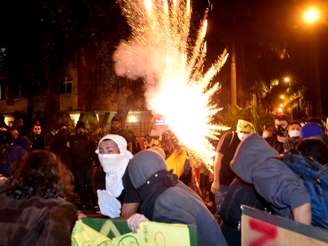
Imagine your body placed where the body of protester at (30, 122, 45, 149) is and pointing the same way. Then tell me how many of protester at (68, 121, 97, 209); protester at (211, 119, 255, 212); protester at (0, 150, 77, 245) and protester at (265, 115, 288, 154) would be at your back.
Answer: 0

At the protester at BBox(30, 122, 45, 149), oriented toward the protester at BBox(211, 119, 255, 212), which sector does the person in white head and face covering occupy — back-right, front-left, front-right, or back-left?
front-right

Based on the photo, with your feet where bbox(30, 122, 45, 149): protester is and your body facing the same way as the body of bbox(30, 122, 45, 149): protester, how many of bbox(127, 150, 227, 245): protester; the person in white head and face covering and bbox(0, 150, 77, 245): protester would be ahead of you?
3

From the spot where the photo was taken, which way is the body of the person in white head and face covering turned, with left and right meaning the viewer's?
facing the viewer and to the left of the viewer

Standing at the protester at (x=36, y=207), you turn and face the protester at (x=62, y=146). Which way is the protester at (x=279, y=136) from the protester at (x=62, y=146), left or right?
right

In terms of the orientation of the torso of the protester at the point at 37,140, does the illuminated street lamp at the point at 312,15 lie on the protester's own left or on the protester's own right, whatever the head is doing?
on the protester's own left

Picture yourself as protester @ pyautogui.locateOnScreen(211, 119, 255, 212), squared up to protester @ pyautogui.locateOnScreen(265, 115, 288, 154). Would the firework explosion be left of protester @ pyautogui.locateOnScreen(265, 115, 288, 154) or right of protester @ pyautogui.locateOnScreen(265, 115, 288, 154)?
left

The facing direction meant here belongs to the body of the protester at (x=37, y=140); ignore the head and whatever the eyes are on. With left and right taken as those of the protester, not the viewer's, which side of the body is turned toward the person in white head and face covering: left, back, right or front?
front

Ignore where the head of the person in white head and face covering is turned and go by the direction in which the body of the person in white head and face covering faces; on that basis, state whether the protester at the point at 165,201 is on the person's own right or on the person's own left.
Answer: on the person's own left

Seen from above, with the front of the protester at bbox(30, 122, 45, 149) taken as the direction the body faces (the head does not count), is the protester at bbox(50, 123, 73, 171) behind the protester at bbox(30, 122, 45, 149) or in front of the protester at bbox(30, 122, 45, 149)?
in front

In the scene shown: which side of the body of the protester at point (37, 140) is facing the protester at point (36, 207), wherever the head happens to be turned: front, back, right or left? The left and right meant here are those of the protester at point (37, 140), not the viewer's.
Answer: front

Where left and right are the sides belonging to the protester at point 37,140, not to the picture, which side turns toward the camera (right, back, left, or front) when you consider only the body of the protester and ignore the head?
front

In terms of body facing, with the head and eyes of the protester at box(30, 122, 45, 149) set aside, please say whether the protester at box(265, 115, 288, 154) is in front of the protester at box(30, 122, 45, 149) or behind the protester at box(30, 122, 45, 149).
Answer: in front

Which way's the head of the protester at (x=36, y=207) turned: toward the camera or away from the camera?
away from the camera

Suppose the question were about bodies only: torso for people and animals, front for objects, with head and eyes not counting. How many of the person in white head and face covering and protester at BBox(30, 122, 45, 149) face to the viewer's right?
0
